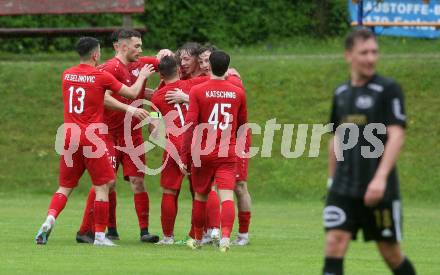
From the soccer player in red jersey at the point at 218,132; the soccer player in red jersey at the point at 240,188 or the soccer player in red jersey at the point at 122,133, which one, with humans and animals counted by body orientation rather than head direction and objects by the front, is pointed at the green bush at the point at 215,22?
the soccer player in red jersey at the point at 218,132

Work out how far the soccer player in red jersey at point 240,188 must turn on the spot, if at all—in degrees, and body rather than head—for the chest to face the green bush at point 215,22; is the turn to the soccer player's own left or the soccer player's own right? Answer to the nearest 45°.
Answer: approximately 135° to the soccer player's own right

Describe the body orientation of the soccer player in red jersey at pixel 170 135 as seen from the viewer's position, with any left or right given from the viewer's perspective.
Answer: facing away from the viewer and to the right of the viewer

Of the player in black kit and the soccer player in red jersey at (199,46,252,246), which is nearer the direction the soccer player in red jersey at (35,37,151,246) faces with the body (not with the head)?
the soccer player in red jersey

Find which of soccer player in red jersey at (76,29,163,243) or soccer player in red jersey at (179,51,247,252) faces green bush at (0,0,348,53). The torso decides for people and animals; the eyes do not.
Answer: soccer player in red jersey at (179,51,247,252)

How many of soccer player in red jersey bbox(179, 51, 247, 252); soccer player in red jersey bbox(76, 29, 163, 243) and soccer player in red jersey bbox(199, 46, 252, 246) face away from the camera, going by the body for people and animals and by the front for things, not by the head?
1

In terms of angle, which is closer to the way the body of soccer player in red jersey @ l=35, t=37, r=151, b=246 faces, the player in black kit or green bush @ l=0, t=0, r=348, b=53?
the green bush

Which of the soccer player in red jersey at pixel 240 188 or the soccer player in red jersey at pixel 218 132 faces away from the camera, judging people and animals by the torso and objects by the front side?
the soccer player in red jersey at pixel 218 132

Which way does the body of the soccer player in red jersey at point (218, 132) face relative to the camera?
away from the camera

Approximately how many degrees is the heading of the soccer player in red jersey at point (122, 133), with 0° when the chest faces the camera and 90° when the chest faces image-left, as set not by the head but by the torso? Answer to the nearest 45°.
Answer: approximately 315°

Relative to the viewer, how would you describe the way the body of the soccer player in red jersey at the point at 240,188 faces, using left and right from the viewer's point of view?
facing the viewer and to the left of the viewer

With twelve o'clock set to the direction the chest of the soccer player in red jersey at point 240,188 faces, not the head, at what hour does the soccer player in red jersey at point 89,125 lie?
the soccer player in red jersey at point 89,125 is roughly at 1 o'clock from the soccer player in red jersey at point 240,188.

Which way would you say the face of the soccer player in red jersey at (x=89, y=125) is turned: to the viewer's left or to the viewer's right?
to the viewer's right

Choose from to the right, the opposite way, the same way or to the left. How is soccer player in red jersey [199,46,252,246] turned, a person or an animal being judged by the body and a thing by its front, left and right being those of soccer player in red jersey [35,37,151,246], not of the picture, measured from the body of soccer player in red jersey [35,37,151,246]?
the opposite way
